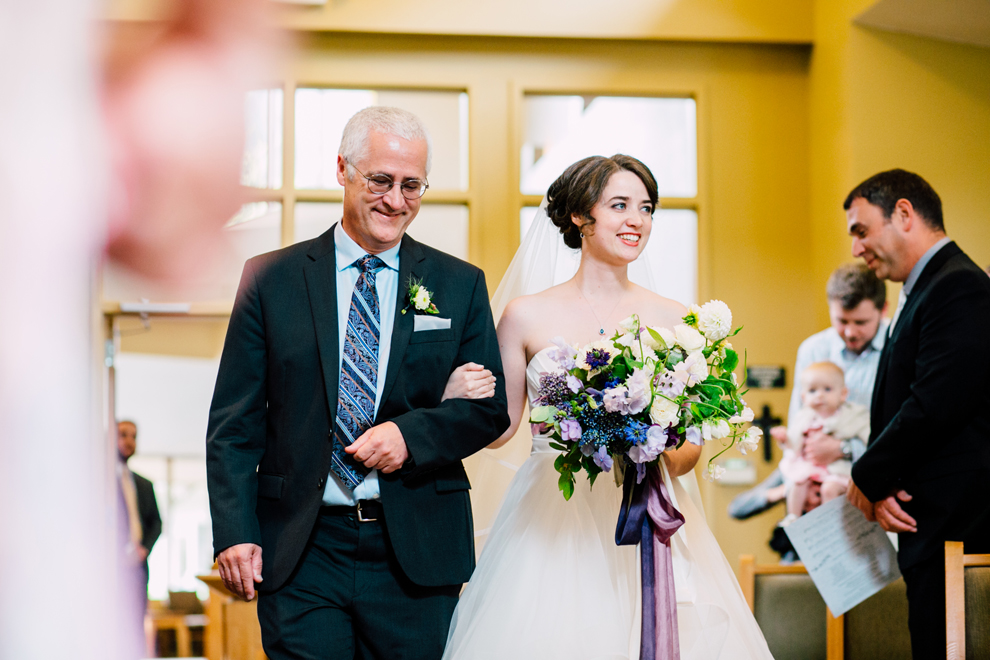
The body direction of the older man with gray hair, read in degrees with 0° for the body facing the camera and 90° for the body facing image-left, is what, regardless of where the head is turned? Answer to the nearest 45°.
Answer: approximately 0°

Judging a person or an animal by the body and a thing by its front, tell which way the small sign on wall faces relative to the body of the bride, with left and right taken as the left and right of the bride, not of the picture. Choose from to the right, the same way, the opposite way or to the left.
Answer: the same way

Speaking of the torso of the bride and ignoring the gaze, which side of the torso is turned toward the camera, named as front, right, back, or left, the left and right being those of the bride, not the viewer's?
front

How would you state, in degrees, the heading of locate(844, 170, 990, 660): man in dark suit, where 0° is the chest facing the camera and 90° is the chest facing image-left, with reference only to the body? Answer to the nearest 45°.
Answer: approximately 90°

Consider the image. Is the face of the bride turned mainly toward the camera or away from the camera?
toward the camera

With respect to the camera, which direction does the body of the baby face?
toward the camera

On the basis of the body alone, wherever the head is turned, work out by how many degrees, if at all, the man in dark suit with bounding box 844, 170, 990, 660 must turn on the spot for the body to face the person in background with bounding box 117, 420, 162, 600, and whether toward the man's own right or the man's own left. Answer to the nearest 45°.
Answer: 0° — they already face them

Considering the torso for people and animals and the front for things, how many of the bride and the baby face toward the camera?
2

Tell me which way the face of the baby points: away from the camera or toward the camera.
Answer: toward the camera

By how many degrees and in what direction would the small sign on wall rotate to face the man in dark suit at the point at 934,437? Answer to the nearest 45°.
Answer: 0° — it already faces them

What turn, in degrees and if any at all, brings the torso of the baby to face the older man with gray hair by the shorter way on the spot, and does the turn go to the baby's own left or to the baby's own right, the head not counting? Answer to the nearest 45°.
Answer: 0° — they already face them

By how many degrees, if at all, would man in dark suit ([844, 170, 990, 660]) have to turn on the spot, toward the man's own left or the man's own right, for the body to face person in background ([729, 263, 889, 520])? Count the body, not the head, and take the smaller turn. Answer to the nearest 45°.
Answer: approximately 90° to the man's own right

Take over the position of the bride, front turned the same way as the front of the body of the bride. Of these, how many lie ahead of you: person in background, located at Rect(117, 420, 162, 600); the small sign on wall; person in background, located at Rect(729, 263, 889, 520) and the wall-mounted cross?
0

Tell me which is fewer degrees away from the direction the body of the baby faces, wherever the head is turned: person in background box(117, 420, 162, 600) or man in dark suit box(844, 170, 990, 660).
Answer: the man in dark suit

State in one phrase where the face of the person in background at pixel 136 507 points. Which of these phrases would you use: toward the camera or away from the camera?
toward the camera

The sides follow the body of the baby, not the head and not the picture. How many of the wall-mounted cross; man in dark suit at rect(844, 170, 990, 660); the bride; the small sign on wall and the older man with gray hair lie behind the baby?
2

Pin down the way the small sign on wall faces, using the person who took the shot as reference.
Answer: facing the viewer

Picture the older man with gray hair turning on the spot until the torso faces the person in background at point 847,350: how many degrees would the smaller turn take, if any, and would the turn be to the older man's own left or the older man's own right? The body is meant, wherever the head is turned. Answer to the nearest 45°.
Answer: approximately 135° to the older man's own left
